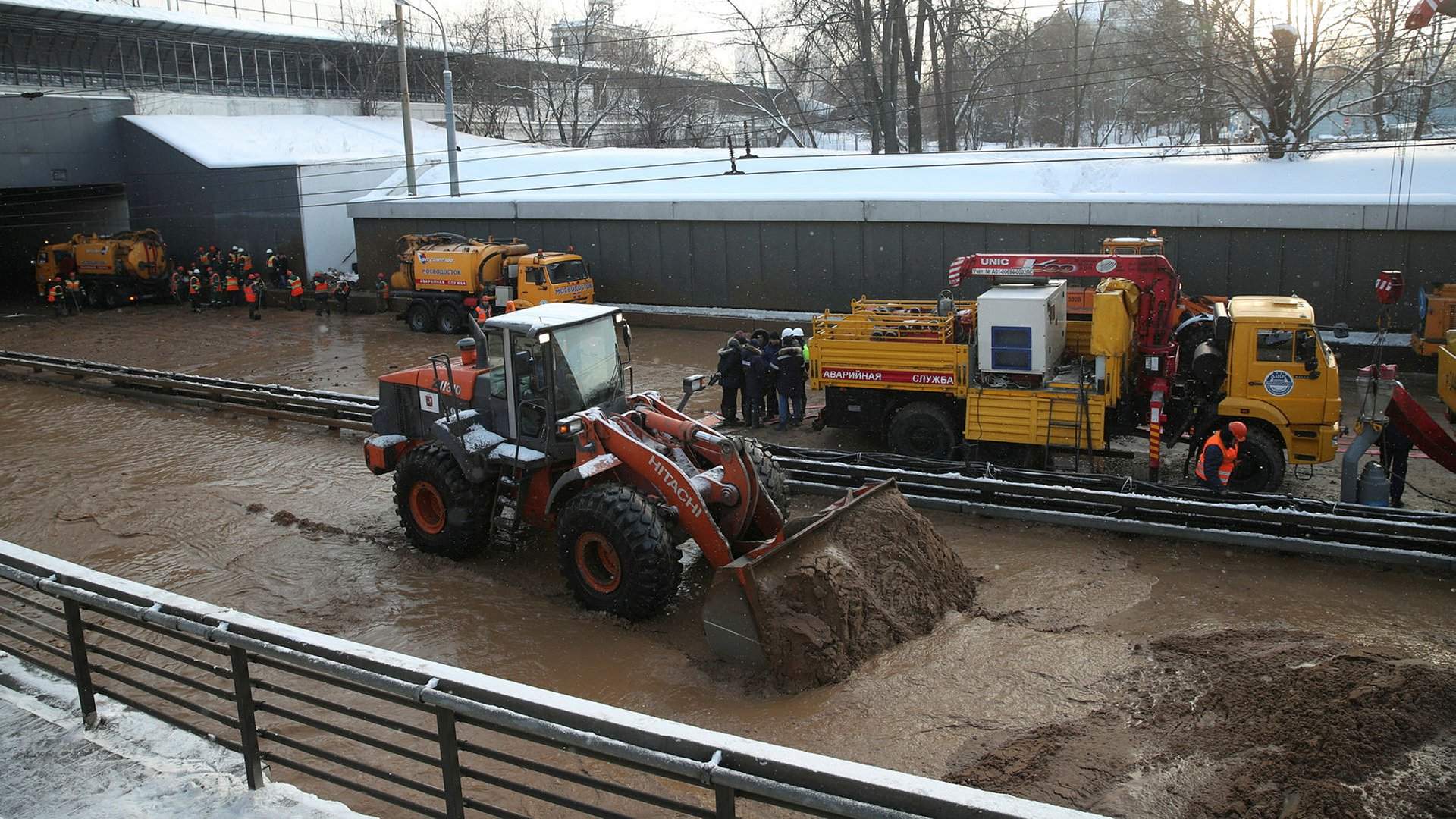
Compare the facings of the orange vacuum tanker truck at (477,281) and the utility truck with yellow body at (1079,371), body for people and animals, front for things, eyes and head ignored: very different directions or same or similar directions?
same or similar directions

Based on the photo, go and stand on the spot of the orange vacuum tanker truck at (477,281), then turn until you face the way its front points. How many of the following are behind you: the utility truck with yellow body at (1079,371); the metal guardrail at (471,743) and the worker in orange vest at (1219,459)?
0

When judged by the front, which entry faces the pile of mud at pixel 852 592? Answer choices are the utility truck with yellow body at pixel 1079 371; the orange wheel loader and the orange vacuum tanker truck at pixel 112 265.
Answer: the orange wheel loader

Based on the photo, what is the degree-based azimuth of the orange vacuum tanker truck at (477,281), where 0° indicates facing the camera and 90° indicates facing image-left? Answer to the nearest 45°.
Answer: approximately 315°

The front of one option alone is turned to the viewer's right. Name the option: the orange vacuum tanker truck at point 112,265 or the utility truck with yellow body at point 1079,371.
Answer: the utility truck with yellow body

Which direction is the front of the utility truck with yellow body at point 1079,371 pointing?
to the viewer's right

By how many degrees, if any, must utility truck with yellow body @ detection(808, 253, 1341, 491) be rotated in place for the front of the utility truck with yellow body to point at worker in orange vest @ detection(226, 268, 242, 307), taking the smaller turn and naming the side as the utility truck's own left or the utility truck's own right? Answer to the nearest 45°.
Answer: approximately 135° to the utility truck's own left

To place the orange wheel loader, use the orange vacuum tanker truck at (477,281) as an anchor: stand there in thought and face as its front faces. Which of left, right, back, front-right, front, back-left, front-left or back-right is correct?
front-right

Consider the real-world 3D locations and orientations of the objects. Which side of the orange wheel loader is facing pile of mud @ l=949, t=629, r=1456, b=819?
front

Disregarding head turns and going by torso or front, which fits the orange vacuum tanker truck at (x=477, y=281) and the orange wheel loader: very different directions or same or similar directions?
same or similar directions

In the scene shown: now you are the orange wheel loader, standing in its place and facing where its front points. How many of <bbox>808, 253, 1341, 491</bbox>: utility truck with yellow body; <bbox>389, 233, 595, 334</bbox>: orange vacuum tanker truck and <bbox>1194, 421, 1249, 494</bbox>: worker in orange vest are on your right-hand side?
0

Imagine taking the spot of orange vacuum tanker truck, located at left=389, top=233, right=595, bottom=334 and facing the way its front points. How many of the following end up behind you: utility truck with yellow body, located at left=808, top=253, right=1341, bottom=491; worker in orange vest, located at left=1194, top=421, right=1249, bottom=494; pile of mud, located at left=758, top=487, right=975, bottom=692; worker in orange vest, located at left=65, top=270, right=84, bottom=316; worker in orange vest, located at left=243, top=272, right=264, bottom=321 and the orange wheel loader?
2

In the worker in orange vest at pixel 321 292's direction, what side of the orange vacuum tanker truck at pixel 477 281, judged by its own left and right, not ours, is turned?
back

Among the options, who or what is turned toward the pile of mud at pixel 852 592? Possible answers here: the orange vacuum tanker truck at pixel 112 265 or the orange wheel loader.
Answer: the orange wheel loader

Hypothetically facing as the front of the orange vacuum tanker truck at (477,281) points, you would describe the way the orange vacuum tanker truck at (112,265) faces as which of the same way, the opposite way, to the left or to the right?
the opposite way

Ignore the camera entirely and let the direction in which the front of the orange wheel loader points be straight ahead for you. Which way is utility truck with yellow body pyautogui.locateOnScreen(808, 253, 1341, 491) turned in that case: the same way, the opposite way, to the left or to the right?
the same way

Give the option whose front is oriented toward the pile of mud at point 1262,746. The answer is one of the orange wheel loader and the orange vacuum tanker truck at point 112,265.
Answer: the orange wheel loader
